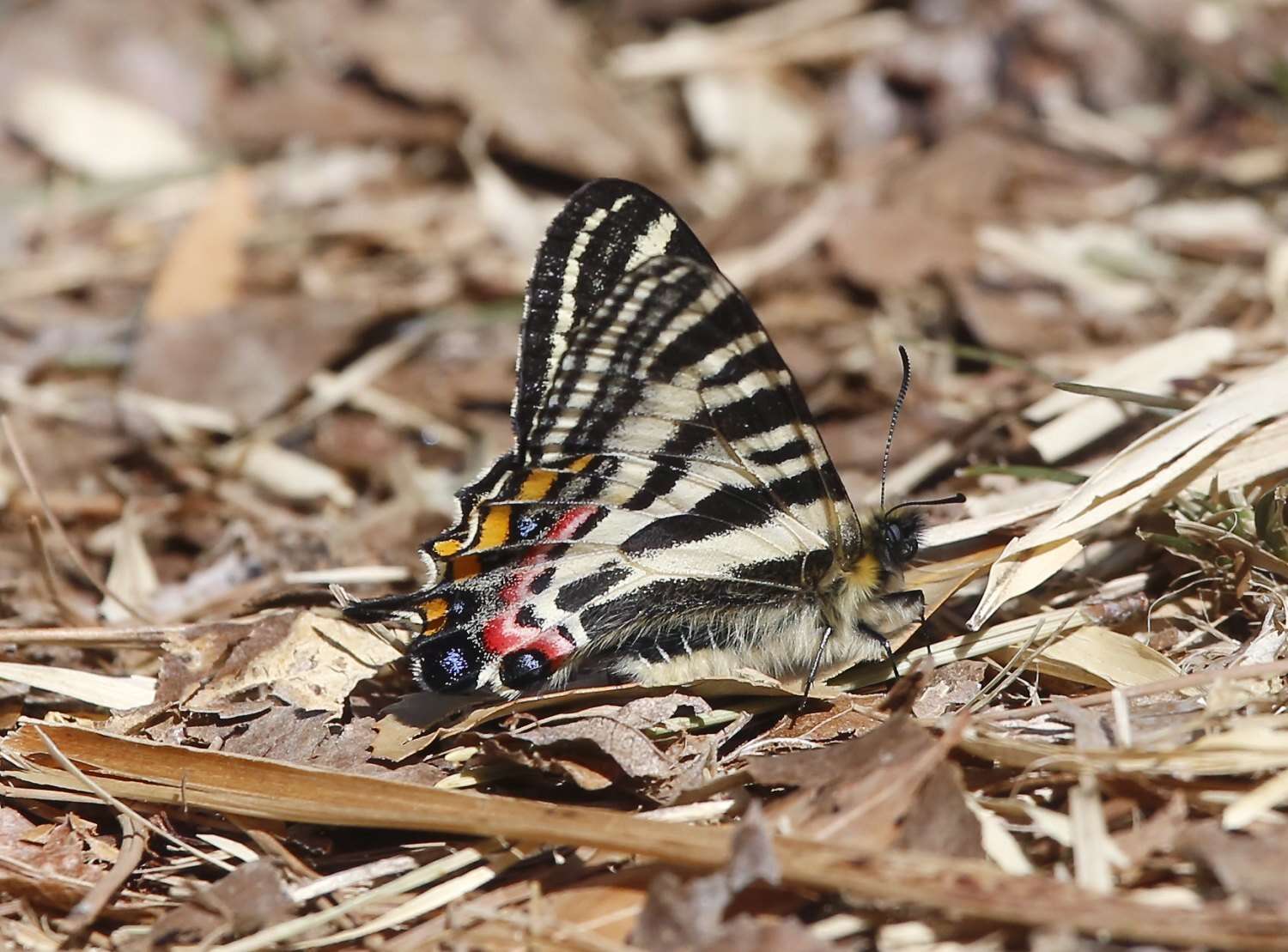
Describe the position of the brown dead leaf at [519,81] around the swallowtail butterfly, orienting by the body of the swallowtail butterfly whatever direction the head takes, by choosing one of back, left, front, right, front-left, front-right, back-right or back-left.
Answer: left

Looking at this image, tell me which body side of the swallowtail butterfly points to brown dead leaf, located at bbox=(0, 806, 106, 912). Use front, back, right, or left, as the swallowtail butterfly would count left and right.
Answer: back

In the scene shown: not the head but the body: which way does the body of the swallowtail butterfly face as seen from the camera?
to the viewer's right

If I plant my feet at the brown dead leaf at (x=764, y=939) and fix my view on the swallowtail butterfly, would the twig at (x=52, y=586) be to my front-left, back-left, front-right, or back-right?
front-left

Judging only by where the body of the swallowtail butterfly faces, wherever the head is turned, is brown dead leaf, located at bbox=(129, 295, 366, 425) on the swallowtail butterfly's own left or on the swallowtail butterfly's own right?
on the swallowtail butterfly's own left

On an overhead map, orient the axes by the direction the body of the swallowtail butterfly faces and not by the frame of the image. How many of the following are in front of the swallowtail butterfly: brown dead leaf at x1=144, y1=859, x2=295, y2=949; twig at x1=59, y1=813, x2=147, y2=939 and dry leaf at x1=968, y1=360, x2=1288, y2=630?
1

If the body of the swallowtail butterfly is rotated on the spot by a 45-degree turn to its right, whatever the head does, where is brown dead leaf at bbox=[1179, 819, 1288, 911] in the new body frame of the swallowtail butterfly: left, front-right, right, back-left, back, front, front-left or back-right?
front

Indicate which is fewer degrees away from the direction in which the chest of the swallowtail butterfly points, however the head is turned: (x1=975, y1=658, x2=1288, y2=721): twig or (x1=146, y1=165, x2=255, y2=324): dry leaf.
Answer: the twig

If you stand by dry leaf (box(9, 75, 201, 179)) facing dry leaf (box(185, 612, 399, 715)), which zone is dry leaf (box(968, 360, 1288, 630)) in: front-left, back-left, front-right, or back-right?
front-left

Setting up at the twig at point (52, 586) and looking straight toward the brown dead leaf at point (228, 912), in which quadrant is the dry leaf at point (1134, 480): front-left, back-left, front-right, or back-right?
front-left

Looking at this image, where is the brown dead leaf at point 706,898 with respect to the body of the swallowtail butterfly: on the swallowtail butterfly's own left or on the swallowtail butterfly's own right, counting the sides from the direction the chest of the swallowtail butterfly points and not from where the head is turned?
on the swallowtail butterfly's own right

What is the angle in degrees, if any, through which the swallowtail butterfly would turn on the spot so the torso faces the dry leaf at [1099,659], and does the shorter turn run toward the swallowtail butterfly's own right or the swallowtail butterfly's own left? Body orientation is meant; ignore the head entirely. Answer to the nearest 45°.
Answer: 0° — it already faces it
